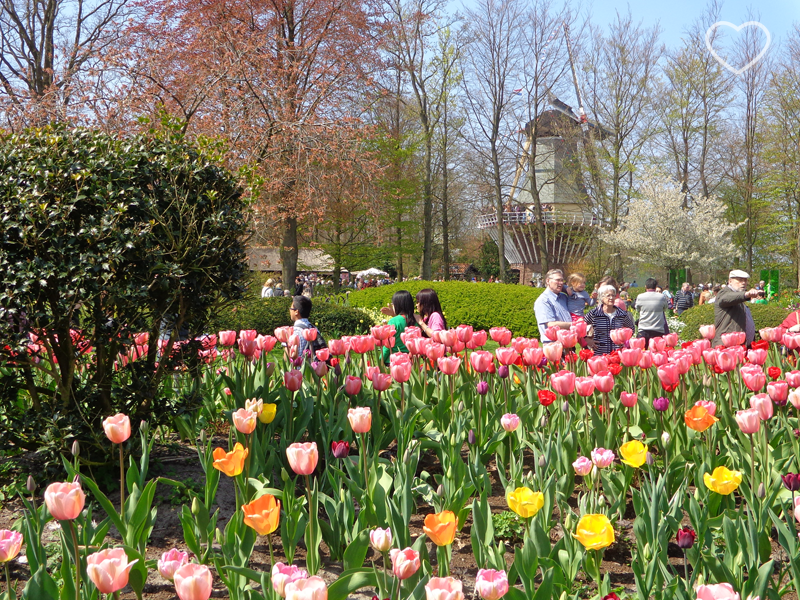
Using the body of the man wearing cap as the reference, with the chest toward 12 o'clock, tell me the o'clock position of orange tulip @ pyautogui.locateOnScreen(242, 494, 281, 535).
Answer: The orange tulip is roughly at 2 o'clock from the man wearing cap.

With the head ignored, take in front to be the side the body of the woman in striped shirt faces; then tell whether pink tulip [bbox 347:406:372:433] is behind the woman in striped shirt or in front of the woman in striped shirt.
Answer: in front

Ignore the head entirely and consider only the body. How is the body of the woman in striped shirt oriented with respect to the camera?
toward the camera

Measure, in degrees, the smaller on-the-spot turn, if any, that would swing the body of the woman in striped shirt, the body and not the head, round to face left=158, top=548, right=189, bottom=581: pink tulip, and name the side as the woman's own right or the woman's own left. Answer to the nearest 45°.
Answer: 0° — they already face it

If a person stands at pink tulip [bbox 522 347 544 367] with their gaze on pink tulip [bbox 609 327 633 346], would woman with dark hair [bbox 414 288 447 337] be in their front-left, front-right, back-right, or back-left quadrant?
front-left

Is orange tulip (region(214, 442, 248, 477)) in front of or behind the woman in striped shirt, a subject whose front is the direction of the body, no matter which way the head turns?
in front

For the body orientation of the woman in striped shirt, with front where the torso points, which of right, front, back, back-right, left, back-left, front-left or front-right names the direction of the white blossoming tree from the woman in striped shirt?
back

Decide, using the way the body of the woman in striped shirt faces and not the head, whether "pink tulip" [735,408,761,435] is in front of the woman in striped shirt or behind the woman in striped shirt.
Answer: in front

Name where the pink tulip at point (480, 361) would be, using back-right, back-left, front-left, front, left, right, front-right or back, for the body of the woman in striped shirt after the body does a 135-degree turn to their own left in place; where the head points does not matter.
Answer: back-right

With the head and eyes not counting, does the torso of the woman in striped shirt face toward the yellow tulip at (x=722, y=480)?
yes
